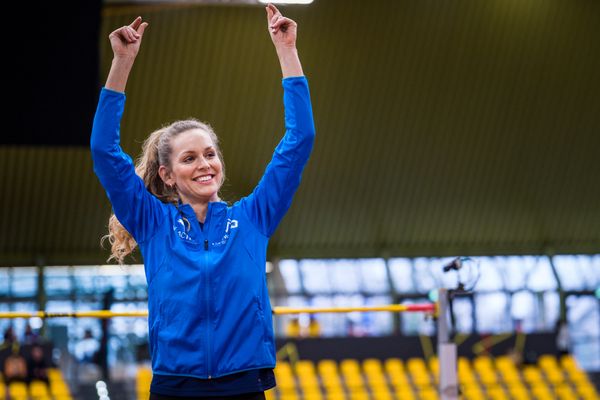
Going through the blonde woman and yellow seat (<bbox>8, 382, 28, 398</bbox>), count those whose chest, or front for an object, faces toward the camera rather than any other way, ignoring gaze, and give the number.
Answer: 2

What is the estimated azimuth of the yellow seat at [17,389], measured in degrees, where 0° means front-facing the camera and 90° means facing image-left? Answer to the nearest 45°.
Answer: approximately 0°

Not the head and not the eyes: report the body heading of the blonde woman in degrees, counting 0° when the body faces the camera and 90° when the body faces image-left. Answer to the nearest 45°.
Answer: approximately 0°

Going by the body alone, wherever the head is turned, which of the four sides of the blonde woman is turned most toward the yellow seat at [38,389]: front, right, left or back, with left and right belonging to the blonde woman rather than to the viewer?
back

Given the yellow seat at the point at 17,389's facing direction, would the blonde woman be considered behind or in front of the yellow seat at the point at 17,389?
in front

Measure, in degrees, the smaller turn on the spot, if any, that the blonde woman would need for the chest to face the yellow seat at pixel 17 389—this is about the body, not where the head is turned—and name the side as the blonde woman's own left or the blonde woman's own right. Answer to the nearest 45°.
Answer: approximately 180°
